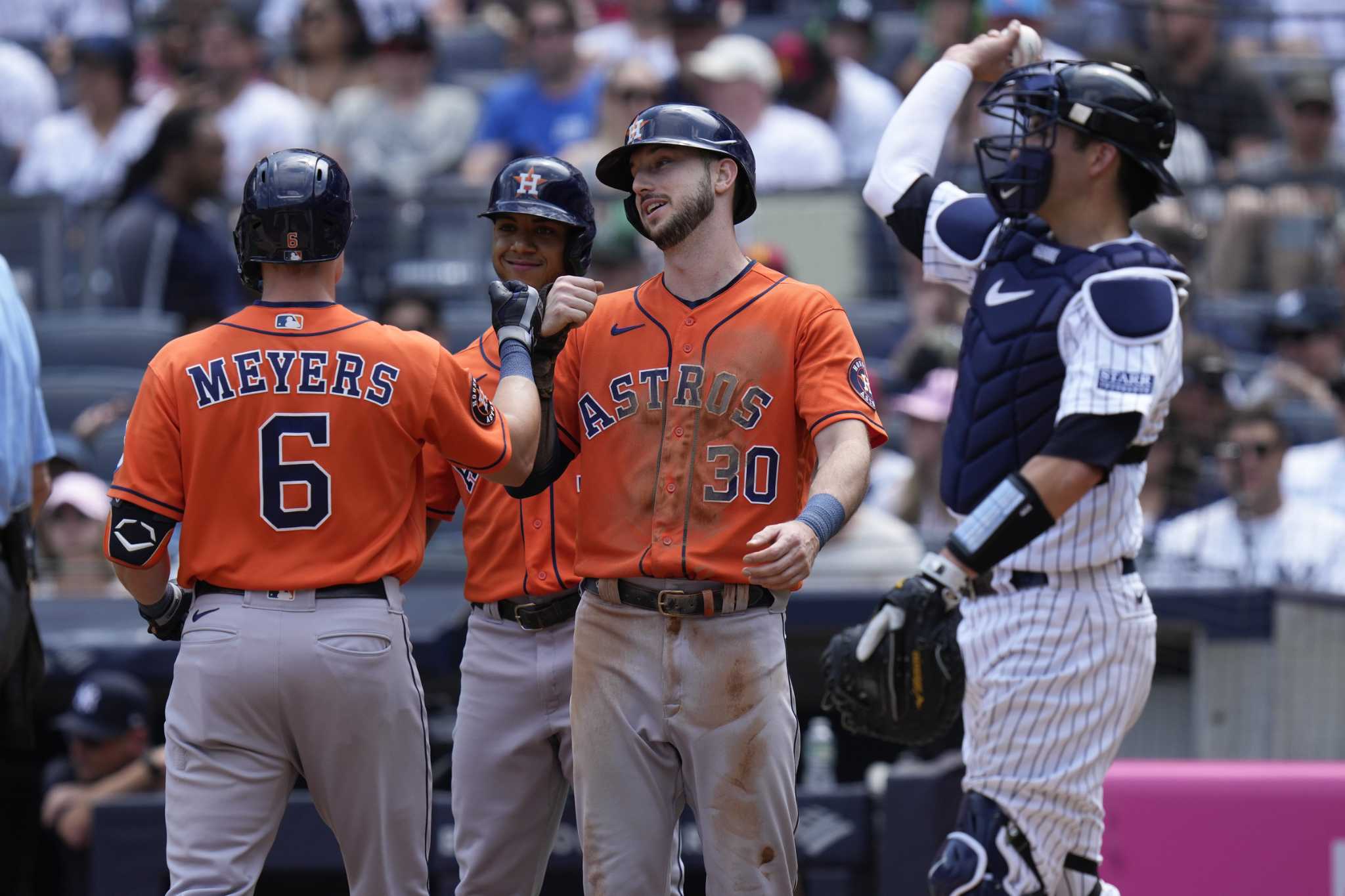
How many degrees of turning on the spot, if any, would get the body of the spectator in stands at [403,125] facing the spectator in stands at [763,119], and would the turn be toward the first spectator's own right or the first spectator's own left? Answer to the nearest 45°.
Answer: approximately 45° to the first spectator's own left

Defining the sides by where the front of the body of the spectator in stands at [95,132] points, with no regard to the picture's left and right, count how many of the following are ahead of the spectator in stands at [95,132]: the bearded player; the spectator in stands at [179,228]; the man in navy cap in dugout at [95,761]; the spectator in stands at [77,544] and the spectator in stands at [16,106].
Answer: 4

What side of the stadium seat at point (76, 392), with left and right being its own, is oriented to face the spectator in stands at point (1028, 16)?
left

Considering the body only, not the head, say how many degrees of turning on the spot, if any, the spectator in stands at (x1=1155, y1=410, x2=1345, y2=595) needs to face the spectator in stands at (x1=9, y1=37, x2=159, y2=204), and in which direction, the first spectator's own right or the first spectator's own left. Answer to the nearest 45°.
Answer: approximately 90° to the first spectator's own right

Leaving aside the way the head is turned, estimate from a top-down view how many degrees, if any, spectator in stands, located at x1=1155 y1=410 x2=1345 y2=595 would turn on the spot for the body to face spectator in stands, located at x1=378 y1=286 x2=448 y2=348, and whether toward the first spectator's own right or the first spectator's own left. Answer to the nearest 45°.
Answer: approximately 90° to the first spectator's own right

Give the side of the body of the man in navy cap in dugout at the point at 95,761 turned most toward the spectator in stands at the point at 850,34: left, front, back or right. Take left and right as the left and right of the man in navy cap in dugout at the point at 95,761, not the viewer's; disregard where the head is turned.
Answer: back

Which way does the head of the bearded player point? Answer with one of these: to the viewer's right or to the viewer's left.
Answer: to the viewer's left
